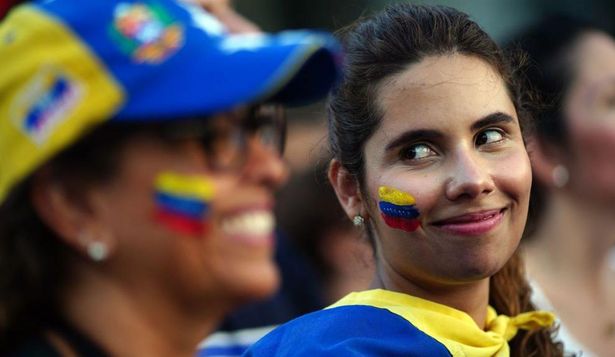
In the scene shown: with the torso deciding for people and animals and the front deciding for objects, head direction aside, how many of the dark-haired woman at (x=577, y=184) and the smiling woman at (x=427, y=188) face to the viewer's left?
0

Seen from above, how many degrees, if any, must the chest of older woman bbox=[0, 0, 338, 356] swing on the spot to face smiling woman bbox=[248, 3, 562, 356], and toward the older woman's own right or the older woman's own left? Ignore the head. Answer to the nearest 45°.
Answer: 0° — they already face them

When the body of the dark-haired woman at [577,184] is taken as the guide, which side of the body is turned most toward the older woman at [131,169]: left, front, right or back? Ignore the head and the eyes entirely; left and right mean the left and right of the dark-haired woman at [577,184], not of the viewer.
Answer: right

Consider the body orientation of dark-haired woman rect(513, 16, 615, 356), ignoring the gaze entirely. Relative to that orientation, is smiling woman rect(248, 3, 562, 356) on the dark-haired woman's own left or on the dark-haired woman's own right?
on the dark-haired woman's own right

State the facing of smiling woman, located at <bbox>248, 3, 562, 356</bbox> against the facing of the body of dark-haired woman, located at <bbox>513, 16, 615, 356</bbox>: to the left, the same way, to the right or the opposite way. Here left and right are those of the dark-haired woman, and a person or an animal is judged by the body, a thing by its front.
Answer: the same way

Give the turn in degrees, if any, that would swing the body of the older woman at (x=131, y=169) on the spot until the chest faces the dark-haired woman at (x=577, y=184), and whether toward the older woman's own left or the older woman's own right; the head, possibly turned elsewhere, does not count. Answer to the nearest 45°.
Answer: approximately 45° to the older woman's own left

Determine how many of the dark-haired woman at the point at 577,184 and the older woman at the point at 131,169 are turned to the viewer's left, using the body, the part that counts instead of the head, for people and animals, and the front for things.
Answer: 0

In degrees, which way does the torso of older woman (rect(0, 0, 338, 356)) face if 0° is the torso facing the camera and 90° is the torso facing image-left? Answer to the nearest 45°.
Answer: approximately 270°

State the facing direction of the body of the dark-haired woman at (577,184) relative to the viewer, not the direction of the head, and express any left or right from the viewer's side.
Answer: facing the viewer and to the right of the viewer
